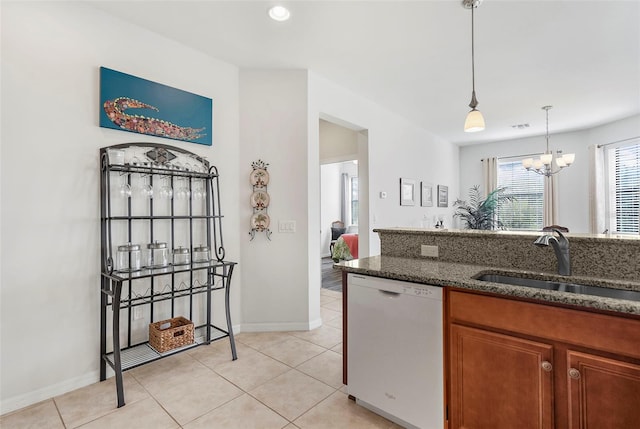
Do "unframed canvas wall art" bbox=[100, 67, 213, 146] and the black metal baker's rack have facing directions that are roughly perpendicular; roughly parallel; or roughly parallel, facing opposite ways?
roughly parallel

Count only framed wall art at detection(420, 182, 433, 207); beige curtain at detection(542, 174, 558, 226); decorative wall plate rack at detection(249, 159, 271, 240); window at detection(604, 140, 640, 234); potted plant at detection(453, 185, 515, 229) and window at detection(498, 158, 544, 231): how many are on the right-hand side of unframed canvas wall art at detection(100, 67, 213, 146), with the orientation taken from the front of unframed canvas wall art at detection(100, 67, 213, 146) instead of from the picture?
0

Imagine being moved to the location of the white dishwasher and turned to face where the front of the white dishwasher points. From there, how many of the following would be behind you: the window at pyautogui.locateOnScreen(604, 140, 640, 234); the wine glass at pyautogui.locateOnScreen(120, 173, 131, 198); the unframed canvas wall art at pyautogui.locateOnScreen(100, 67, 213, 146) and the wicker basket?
1

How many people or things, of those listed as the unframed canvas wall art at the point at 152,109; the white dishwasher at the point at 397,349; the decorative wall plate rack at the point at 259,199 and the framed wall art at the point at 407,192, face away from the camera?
0

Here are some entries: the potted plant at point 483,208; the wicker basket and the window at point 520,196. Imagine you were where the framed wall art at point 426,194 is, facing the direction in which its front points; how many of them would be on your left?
2

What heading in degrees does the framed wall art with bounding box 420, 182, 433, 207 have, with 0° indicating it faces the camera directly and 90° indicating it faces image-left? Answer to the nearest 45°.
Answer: approximately 315°

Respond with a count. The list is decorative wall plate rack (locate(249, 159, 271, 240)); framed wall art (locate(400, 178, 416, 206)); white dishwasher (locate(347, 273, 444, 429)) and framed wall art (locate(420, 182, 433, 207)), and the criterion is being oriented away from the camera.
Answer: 0

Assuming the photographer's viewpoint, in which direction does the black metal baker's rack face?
facing the viewer and to the right of the viewer

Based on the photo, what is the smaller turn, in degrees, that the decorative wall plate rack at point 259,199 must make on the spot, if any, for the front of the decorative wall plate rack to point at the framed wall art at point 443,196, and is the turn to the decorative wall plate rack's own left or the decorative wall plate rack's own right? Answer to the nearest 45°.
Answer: approximately 135° to the decorative wall plate rack's own left

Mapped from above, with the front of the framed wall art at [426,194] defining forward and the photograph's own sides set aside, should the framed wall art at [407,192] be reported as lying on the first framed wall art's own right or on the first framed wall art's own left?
on the first framed wall art's own right

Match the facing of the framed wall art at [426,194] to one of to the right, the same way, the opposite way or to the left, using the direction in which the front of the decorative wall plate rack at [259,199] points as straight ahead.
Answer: the same way

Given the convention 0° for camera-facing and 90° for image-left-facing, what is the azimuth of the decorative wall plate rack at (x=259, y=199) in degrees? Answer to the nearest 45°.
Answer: approximately 0°

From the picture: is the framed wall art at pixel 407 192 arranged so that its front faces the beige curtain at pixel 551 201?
no

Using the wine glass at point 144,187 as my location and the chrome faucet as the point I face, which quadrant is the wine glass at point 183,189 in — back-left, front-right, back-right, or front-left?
front-left

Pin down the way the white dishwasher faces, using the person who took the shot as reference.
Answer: facing the viewer and to the left of the viewer
